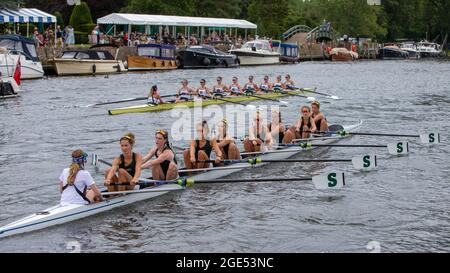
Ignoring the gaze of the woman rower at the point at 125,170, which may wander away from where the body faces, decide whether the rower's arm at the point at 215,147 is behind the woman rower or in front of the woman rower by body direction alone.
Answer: behind

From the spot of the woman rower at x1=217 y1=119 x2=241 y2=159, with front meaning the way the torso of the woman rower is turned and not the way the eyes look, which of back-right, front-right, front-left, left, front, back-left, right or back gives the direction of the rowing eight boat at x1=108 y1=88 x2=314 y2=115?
back-right

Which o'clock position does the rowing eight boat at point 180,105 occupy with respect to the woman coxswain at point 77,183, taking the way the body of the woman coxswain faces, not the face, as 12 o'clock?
The rowing eight boat is roughly at 11 o'clock from the woman coxswain.

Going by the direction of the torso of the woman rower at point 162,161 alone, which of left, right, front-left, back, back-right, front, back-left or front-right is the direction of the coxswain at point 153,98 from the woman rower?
back-right

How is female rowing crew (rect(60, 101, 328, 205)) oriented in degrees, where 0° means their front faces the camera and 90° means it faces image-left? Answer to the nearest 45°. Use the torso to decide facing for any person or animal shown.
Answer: approximately 45°

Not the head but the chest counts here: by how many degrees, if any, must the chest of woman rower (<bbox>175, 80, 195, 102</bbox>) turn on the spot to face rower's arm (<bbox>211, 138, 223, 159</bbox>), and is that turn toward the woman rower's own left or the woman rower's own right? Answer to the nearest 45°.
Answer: approximately 45° to the woman rower's own left

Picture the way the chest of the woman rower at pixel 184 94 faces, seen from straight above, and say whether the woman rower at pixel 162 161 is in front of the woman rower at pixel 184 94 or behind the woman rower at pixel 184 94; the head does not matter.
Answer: in front

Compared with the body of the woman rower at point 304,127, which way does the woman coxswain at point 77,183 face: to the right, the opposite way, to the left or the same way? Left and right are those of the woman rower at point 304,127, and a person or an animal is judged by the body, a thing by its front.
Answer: the opposite way

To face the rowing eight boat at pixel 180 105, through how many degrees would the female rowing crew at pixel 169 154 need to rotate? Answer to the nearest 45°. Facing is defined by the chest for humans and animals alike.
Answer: approximately 135° to their right

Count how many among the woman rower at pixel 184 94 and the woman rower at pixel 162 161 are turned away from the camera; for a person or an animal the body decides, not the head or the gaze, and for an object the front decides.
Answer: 0

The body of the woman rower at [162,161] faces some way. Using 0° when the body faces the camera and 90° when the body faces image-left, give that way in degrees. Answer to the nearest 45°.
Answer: approximately 45°

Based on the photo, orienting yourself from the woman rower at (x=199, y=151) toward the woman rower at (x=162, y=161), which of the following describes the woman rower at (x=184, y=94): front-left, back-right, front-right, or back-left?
back-right

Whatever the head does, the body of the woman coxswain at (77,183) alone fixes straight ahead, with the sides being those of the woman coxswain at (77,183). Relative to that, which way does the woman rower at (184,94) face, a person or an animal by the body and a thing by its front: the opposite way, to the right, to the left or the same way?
the opposite way

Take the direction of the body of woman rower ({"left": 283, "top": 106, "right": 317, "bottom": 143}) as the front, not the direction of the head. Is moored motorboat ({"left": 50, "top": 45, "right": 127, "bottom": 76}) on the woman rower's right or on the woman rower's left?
on the woman rower's right
